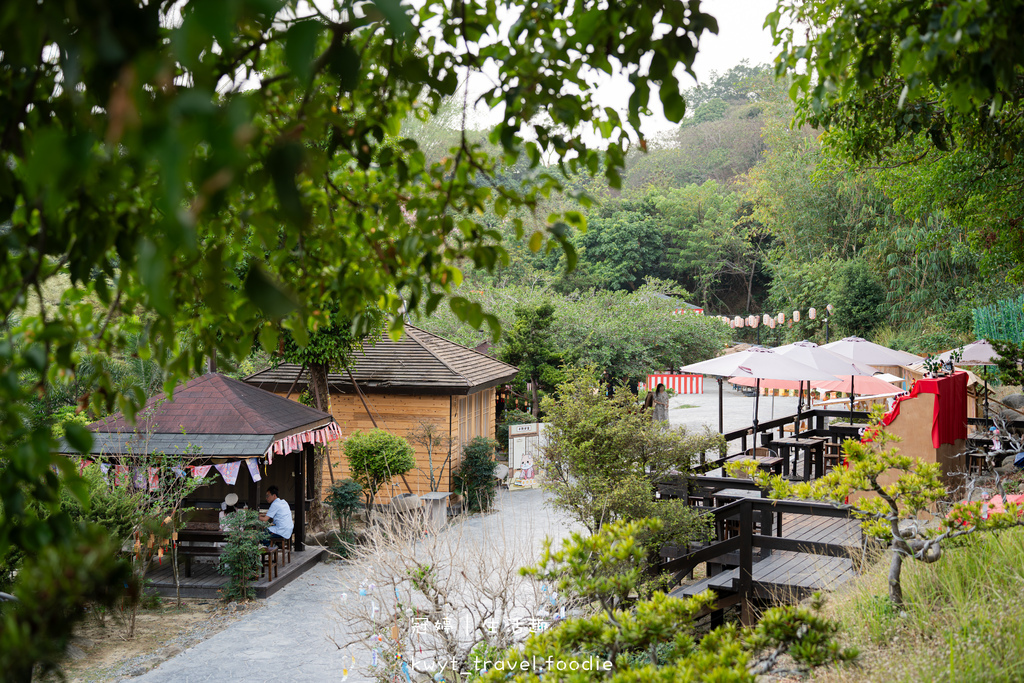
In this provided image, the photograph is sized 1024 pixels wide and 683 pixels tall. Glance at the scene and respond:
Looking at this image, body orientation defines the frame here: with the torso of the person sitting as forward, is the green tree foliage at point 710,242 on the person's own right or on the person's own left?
on the person's own right

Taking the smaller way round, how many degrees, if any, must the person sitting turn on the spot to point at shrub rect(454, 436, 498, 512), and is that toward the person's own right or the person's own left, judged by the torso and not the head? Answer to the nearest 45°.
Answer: approximately 135° to the person's own right

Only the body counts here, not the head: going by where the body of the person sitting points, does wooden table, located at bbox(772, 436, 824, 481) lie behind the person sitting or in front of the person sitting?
behind

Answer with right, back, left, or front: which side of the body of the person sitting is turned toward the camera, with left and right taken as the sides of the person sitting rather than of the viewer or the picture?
left

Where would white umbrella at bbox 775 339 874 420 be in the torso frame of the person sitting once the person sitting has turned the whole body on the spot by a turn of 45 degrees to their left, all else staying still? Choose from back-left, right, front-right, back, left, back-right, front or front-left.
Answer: back-left

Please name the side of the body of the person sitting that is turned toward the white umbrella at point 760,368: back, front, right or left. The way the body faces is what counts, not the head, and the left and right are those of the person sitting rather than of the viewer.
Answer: back
